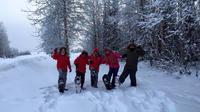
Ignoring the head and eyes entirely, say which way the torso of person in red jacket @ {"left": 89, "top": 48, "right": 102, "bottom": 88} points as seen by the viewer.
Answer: toward the camera

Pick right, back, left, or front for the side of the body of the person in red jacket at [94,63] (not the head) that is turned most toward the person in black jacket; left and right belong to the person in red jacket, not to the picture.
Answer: left

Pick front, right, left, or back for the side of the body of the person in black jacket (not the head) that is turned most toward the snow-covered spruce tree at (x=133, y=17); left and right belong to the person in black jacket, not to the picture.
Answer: back

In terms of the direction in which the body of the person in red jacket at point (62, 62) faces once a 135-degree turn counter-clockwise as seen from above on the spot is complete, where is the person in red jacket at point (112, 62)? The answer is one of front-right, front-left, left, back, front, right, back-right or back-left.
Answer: front-right

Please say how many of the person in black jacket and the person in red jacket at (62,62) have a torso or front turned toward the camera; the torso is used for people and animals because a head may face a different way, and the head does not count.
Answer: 2

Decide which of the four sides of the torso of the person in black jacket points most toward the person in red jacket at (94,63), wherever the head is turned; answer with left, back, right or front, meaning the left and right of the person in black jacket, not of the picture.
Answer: right

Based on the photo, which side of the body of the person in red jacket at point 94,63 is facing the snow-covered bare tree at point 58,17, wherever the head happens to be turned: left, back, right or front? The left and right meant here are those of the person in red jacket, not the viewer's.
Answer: back

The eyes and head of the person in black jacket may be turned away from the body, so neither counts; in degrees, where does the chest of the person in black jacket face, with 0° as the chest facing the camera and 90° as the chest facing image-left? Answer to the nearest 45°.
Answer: approximately 0°

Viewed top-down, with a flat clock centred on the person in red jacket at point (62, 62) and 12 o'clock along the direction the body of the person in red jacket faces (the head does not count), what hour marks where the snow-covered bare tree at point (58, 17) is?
The snow-covered bare tree is roughly at 6 o'clock from the person in red jacket.

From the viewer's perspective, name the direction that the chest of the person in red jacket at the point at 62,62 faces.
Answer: toward the camera
